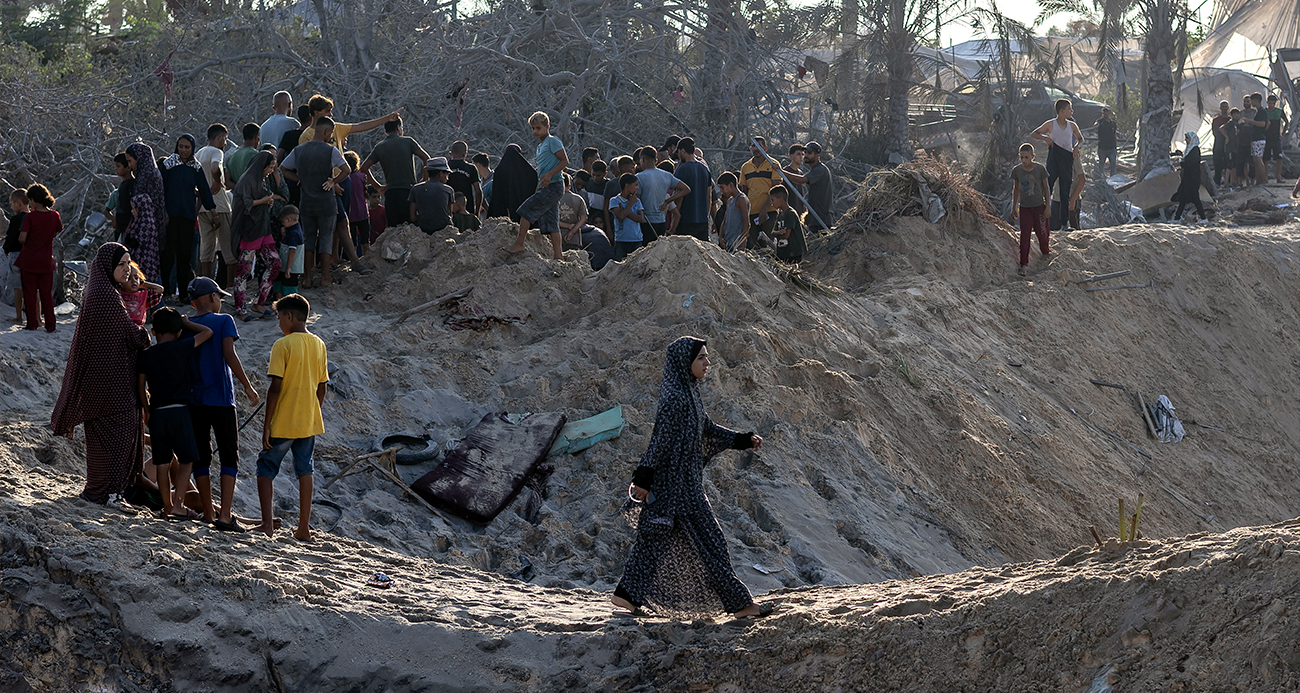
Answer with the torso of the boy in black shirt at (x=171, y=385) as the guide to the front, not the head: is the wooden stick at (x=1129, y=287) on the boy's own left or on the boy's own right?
on the boy's own right

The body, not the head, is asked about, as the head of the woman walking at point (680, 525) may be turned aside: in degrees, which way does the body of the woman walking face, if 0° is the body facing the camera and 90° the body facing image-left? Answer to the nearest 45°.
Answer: approximately 270°

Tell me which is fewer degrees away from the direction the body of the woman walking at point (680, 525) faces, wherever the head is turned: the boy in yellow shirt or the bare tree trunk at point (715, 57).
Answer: the bare tree trunk

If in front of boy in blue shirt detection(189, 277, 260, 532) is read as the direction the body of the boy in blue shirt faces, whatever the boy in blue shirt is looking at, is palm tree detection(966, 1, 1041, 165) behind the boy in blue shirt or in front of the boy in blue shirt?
in front

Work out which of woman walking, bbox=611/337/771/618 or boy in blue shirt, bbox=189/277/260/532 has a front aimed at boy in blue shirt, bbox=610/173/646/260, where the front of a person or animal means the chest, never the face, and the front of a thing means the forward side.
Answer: boy in blue shirt, bbox=189/277/260/532

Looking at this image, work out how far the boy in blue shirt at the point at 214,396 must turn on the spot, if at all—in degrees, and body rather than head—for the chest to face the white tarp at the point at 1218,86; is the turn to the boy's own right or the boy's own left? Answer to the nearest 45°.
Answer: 0° — they already face it

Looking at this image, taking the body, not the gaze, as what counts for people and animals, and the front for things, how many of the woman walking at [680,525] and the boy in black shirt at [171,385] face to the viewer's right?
1

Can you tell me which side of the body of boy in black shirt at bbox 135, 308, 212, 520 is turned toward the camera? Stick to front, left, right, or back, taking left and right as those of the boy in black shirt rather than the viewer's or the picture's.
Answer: back

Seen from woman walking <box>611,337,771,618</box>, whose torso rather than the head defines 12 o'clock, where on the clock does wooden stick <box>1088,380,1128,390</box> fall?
The wooden stick is roughly at 10 o'clock from the woman walking.

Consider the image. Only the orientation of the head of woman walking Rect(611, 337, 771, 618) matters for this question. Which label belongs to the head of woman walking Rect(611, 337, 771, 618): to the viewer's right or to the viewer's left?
to the viewer's right
